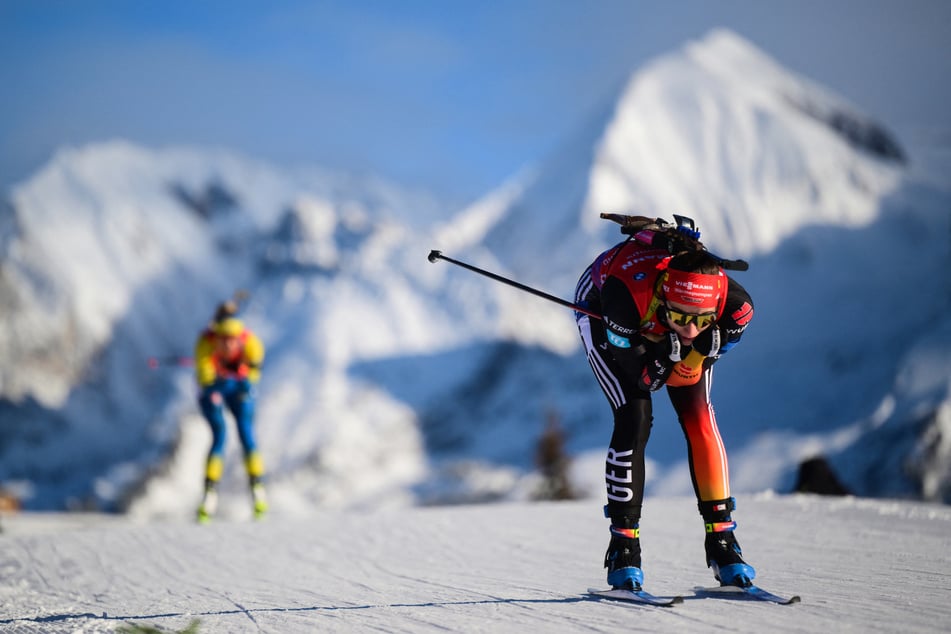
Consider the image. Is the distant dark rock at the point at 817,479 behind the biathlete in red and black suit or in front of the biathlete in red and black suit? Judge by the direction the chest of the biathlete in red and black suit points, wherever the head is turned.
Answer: behind

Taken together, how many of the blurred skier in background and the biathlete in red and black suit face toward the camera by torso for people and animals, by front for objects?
2

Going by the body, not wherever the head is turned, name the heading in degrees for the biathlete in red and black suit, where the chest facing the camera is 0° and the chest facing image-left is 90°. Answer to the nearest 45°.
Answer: approximately 0°

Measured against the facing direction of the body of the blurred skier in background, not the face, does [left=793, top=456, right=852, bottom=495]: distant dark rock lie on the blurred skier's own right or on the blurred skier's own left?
on the blurred skier's own left

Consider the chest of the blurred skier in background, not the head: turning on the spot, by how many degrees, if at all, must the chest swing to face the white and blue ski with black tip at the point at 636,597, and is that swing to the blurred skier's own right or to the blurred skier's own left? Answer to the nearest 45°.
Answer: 0° — they already face it

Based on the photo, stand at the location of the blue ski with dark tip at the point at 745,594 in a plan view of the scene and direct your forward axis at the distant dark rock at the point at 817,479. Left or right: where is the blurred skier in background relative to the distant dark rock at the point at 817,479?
left

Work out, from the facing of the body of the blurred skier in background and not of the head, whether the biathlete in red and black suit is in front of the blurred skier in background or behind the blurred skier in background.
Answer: in front
